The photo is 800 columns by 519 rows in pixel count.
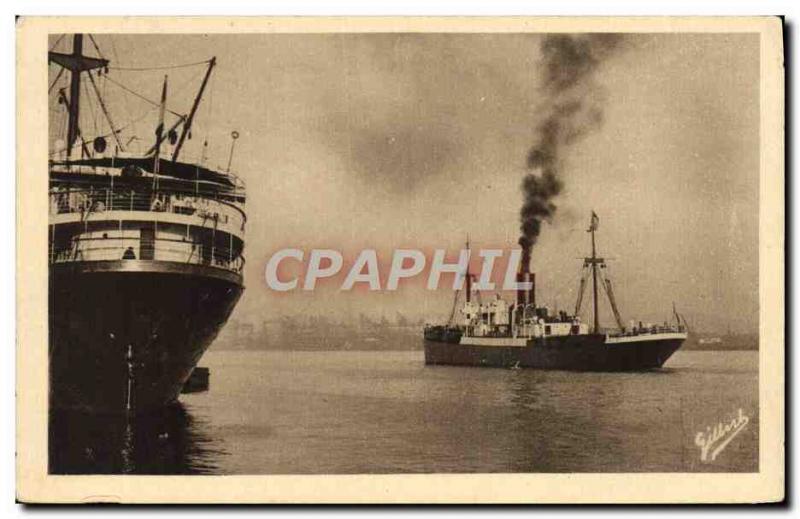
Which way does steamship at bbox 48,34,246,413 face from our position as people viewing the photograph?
facing away from the viewer and to the left of the viewer
